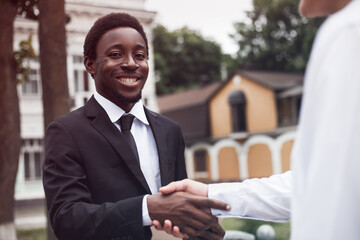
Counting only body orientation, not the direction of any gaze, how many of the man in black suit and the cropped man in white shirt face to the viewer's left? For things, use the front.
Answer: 1

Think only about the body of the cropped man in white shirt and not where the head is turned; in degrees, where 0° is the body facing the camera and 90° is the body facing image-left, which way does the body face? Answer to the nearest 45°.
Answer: approximately 90°

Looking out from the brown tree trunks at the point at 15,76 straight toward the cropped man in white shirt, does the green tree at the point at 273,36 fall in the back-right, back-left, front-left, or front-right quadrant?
back-left

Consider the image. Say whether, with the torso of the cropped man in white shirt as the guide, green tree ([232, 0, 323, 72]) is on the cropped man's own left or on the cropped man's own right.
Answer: on the cropped man's own right

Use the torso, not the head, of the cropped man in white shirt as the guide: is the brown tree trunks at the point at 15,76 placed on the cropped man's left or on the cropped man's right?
on the cropped man's right

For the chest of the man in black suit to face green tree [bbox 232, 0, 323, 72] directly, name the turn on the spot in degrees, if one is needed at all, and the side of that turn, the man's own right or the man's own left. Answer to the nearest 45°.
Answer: approximately 135° to the man's own left

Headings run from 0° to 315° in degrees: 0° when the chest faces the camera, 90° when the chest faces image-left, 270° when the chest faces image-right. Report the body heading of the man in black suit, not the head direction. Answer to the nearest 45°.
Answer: approximately 315°

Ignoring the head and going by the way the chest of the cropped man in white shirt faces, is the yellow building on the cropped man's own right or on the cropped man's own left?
on the cropped man's own right

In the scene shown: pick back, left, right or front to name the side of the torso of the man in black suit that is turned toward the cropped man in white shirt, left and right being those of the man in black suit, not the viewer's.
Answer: front

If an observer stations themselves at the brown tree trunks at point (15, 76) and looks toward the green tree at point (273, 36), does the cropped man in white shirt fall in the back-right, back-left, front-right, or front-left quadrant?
back-right

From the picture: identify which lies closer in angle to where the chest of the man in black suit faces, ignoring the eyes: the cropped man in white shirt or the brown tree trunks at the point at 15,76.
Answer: the cropped man in white shirt

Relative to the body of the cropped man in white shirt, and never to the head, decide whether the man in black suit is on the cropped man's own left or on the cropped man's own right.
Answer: on the cropped man's own right

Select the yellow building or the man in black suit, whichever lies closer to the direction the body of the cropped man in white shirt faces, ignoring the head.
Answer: the man in black suit

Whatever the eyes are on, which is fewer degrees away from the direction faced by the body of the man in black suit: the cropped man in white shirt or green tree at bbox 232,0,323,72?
the cropped man in white shirt
